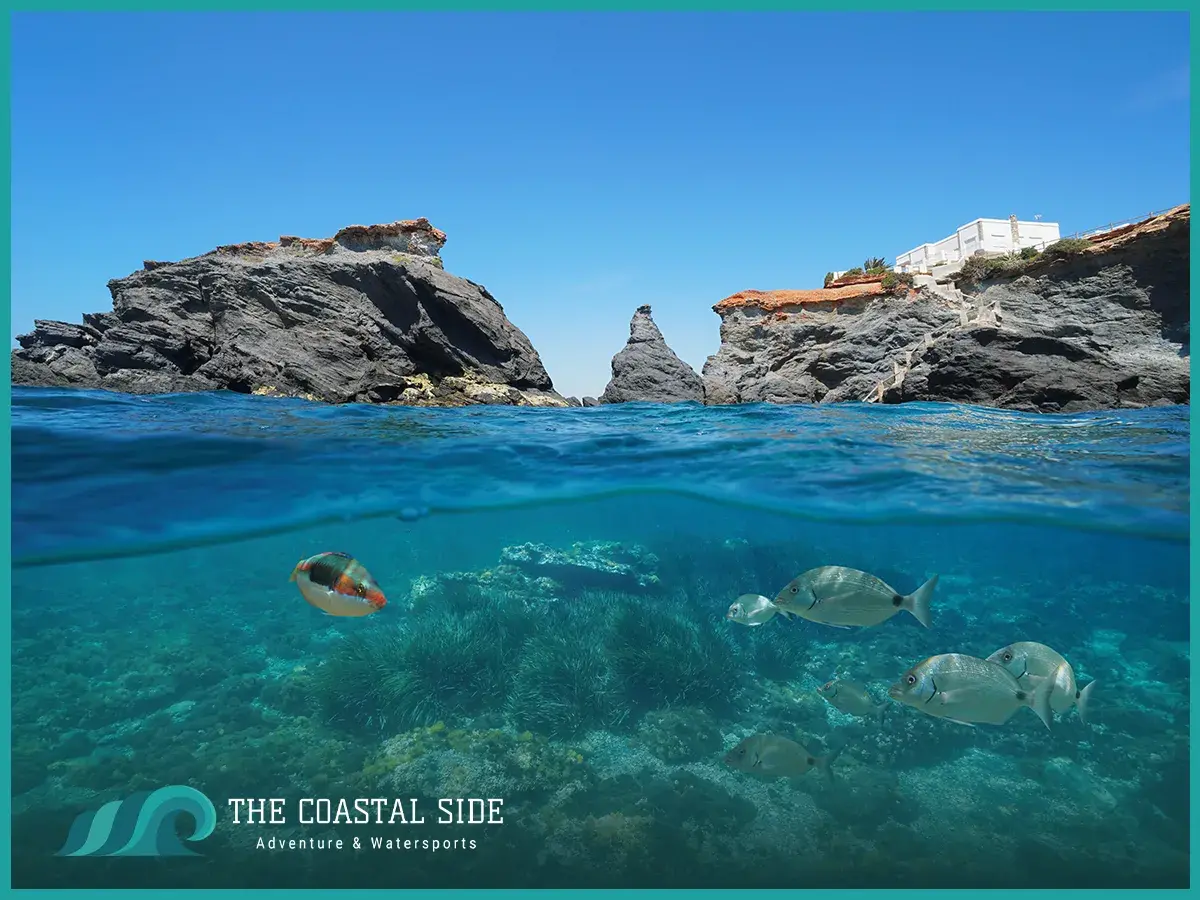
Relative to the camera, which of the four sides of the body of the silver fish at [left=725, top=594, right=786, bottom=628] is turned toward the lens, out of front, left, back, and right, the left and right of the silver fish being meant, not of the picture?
left

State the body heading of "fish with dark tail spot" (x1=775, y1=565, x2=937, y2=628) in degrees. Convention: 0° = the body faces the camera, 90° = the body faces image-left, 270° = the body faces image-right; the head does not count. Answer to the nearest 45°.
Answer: approximately 90°

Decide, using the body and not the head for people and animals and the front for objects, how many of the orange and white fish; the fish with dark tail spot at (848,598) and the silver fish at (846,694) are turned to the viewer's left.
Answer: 2

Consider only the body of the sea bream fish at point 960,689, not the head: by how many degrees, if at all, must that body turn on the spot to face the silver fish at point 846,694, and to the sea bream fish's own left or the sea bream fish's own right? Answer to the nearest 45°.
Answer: approximately 45° to the sea bream fish's own right

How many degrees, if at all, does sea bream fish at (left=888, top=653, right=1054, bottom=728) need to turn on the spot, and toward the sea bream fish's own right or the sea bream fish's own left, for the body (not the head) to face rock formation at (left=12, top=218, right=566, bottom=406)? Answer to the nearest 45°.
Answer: approximately 45° to the sea bream fish's own right

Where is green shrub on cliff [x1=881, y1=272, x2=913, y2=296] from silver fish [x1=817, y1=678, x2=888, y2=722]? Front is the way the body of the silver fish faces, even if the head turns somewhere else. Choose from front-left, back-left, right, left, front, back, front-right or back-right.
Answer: right

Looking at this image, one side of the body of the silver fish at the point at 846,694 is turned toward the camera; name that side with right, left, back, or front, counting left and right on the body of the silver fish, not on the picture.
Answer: left

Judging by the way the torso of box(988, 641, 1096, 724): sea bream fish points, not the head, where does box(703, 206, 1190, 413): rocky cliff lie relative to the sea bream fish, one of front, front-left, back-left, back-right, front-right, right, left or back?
right

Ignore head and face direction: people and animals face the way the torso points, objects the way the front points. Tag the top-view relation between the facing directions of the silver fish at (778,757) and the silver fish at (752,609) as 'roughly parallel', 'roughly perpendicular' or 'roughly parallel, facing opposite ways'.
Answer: roughly parallel

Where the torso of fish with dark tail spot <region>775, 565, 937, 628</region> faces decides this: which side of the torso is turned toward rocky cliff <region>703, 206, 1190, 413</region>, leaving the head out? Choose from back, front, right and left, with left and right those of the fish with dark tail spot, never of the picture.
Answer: right

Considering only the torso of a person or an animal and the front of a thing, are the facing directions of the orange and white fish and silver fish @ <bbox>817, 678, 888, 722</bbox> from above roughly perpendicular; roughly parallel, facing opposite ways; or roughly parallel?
roughly parallel, facing opposite ways

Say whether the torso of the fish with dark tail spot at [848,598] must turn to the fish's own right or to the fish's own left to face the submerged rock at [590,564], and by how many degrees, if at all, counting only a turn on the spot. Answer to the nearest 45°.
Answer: approximately 45° to the fish's own right

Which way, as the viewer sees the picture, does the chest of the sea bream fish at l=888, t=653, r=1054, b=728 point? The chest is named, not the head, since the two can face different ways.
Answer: to the viewer's left

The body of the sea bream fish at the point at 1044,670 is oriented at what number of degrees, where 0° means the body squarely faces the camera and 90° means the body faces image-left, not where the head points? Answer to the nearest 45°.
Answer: approximately 90°

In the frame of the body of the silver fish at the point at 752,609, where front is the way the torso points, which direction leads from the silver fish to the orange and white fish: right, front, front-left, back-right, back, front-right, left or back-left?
front-left
